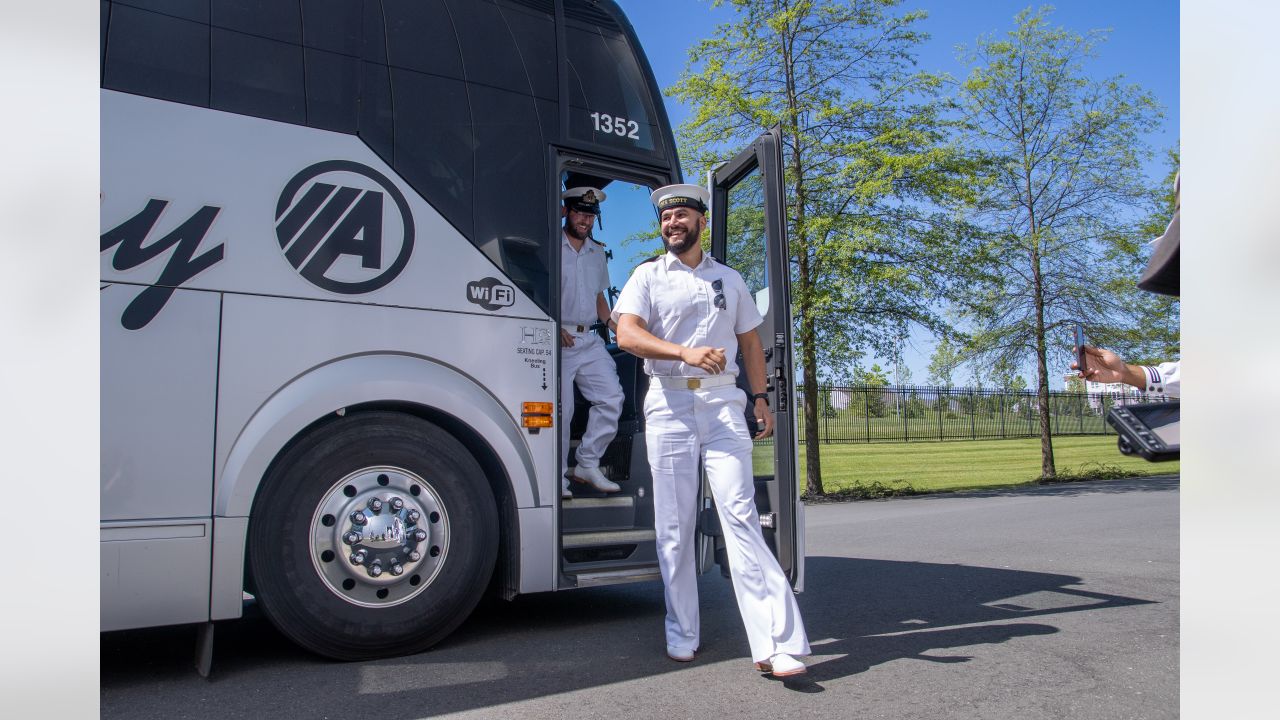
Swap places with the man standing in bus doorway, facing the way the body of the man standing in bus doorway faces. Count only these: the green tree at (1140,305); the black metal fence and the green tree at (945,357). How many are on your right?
0

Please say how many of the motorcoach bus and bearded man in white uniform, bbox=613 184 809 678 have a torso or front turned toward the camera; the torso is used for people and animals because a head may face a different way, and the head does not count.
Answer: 1

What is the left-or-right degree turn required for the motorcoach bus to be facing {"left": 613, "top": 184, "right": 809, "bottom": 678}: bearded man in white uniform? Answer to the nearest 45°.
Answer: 0° — it already faces them

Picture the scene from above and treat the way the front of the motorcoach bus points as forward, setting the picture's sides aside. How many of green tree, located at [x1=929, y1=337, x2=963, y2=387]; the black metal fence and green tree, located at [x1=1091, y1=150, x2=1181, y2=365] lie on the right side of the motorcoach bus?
0

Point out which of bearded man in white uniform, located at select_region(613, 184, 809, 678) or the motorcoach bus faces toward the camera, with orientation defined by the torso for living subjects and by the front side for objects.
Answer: the bearded man in white uniform

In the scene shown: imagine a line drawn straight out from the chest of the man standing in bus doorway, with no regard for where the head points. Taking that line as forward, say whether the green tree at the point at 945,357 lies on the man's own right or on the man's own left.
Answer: on the man's own left

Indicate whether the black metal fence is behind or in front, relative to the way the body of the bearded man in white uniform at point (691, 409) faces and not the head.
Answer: behind

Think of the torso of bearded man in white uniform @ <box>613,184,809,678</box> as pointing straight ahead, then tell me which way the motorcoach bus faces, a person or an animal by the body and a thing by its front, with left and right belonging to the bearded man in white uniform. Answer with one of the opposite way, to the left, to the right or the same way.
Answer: to the left

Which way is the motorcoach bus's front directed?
to the viewer's right

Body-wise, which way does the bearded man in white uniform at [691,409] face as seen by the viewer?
toward the camera

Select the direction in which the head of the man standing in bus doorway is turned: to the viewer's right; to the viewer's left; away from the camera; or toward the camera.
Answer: toward the camera

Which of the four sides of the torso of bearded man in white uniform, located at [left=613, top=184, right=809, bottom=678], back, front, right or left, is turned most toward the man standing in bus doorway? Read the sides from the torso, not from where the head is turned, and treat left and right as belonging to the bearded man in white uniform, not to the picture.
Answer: back

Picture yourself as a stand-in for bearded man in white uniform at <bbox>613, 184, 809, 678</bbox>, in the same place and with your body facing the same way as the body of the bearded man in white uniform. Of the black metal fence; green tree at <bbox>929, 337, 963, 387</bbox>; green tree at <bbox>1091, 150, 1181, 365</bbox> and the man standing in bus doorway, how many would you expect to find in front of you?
0

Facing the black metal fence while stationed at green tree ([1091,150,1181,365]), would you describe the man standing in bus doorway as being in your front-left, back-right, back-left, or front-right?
back-left

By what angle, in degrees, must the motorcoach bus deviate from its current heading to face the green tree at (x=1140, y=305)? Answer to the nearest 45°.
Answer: approximately 45° to its left
